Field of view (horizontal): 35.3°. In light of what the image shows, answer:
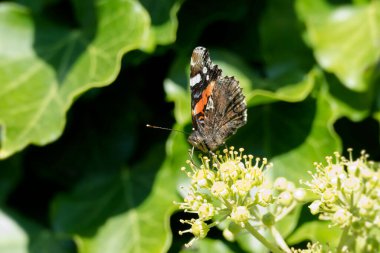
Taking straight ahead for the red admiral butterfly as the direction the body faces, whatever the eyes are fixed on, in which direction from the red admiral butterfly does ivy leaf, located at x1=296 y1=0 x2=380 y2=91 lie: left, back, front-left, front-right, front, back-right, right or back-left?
back-right

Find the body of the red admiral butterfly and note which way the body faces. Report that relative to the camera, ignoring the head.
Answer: to the viewer's left

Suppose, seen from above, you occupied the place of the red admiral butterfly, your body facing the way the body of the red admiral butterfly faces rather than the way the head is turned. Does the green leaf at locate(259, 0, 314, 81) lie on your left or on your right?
on your right
